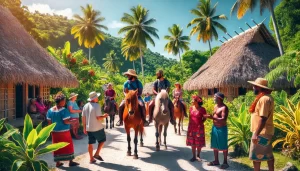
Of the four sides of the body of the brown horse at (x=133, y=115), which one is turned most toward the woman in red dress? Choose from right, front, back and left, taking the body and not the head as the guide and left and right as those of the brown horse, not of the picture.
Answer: left

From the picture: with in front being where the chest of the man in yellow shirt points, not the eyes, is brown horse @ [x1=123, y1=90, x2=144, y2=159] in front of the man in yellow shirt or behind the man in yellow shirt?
in front

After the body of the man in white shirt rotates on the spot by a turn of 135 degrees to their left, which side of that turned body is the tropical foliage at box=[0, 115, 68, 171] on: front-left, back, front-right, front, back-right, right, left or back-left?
front-left

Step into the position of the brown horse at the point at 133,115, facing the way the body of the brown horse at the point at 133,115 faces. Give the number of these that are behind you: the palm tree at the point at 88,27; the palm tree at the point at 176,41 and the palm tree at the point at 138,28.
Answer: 3

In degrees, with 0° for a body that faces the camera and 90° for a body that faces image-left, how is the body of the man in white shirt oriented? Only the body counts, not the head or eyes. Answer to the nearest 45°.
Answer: approximately 225°

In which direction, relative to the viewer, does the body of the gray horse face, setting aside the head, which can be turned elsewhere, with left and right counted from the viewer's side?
facing the viewer

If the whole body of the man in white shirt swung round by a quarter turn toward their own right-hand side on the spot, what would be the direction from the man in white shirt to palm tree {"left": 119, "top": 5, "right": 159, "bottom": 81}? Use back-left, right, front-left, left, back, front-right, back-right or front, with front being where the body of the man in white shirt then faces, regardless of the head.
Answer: back-left

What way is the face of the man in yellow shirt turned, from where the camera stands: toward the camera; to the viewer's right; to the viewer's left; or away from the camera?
to the viewer's left

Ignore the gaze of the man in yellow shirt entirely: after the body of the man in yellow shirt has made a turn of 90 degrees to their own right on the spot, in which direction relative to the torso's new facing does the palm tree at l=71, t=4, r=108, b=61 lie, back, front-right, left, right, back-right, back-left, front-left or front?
front-left

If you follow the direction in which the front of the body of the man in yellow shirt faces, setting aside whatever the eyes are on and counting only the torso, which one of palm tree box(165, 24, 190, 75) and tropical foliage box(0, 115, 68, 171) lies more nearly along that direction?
the tropical foliage

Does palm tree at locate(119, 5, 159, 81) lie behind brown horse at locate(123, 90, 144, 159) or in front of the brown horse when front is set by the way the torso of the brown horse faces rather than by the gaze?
behind

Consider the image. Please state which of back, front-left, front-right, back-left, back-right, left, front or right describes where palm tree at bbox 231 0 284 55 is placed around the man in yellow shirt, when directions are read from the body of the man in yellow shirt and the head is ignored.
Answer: right

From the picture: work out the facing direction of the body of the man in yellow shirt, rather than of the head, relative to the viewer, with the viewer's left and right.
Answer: facing to the left of the viewer

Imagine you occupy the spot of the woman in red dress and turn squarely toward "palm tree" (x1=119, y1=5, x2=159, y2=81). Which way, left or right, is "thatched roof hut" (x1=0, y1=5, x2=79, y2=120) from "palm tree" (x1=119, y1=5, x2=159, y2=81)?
left

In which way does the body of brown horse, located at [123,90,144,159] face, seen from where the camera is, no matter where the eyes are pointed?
toward the camera

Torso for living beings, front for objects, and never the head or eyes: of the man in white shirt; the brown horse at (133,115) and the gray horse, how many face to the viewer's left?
0

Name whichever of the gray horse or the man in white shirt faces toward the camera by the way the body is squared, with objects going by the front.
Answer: the gray horse

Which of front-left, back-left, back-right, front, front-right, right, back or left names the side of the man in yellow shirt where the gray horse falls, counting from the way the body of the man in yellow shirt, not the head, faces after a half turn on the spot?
back-left
